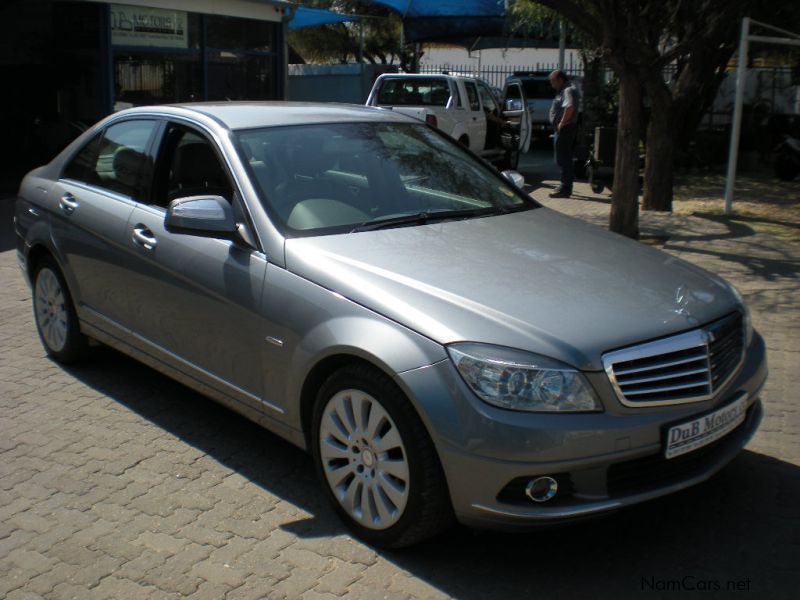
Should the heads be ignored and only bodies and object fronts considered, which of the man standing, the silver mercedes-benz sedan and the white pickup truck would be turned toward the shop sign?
the man standing

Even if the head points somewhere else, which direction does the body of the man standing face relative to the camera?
to the viewer's left

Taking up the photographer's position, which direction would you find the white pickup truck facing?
facing away from the viewer and to the right of the viewer

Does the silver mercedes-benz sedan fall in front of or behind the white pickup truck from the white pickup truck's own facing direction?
behind

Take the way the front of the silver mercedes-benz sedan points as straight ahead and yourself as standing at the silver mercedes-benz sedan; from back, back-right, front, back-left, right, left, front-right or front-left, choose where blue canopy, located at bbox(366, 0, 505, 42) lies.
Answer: back-left

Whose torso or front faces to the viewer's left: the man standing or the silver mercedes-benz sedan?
the man standing

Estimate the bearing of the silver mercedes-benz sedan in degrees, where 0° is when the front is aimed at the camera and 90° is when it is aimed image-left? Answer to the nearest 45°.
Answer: approximately 315°

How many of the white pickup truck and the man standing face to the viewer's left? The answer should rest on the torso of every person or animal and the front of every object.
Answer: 1

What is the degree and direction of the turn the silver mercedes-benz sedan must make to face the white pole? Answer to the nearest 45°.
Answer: approximately 90° to its left

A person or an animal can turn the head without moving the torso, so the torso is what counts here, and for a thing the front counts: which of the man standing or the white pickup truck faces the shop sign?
the man standing

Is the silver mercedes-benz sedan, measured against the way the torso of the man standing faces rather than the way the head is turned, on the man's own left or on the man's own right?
on the man's own left

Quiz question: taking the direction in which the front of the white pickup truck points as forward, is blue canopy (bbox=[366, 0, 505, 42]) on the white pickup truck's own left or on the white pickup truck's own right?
on the white pickup truck's own left

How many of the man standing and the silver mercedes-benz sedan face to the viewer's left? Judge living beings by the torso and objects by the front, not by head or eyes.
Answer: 1

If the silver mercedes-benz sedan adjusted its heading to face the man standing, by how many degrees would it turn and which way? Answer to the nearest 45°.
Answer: approximately 135° to its left
